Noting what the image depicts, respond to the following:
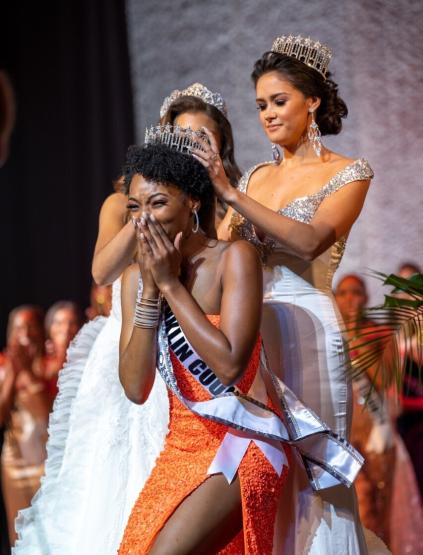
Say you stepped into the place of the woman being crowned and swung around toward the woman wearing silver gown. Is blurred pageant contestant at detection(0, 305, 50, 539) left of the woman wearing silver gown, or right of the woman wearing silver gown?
left

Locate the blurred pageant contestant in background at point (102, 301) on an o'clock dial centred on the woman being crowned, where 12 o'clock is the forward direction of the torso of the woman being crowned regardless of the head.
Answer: The blurred pageant contestant in background is roughly at 4 o'clock from the woman being crowned.

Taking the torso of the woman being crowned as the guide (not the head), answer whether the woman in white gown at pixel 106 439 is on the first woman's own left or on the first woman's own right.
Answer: on the first woman's own right

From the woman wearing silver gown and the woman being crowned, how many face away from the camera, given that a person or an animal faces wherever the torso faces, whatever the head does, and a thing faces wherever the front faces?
0

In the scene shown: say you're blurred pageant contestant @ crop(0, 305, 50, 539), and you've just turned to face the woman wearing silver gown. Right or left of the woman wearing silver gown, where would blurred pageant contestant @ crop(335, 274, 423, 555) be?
left

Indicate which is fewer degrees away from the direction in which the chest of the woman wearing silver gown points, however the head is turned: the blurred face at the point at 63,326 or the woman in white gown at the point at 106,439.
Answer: the woman in white gown

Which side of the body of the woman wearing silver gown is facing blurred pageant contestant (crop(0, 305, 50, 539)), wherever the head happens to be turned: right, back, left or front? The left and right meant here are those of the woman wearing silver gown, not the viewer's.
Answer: right

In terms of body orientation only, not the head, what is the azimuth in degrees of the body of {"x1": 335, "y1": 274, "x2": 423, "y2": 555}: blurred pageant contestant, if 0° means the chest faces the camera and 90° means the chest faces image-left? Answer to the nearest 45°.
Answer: approximately 45°

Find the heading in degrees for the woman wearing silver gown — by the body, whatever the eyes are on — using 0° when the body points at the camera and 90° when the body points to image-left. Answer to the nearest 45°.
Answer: approximately 45°

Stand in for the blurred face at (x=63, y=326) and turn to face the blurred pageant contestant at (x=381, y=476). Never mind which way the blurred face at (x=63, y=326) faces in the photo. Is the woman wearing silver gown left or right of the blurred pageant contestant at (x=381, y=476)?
right
